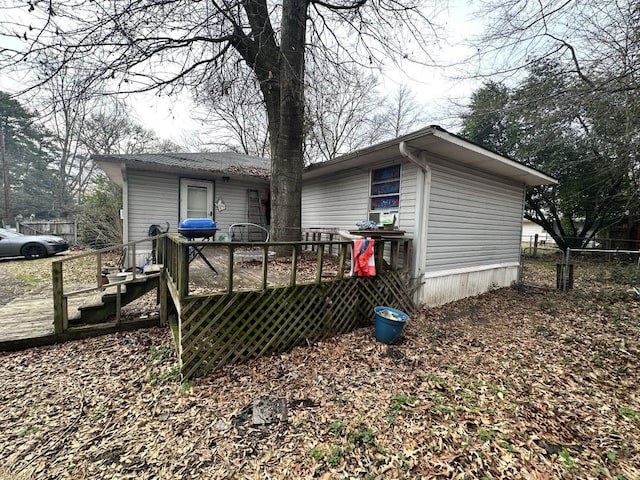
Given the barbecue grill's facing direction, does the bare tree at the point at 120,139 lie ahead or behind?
behind

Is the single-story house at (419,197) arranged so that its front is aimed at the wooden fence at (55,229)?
no

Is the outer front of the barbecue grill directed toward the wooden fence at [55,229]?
no

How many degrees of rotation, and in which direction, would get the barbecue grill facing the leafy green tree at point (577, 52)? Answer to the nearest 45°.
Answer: approximately 90° to its left

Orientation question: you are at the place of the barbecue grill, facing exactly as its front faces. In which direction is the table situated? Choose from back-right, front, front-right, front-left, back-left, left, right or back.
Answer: left

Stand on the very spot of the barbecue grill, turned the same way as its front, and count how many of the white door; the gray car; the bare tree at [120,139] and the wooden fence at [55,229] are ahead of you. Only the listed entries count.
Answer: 0

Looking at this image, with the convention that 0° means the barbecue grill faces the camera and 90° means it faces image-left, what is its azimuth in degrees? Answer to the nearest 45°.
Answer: approximately 0°

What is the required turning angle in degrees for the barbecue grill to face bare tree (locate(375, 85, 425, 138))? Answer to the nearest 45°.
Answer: approximately 135° to its left

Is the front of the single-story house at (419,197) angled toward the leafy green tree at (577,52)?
no

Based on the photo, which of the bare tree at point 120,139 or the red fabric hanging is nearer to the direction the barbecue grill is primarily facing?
the red fabric hanging

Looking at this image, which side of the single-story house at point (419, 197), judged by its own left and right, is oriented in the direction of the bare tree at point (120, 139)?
right

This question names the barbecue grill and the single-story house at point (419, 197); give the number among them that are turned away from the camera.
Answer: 0
